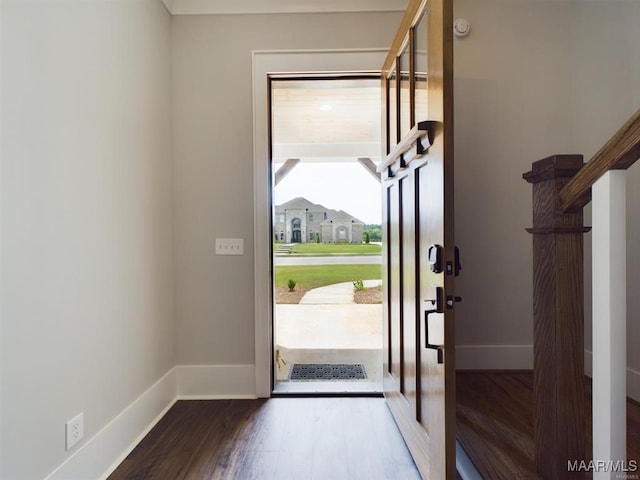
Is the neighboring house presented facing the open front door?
yes

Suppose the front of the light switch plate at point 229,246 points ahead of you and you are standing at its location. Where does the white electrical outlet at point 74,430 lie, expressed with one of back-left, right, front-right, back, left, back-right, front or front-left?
front-right

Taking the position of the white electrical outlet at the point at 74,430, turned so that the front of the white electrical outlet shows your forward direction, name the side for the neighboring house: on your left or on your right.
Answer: on your left

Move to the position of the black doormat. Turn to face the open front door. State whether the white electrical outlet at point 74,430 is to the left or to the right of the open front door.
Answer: right

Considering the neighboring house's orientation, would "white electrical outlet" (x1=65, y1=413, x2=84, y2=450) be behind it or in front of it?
in front

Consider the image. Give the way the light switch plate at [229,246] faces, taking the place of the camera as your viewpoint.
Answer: facing the viewer

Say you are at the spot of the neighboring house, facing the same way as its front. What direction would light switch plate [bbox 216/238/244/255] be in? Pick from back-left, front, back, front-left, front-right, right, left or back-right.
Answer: front

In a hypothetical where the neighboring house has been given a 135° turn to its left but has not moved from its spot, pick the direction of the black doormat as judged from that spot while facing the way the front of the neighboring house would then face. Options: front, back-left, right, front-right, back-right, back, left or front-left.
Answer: back-right

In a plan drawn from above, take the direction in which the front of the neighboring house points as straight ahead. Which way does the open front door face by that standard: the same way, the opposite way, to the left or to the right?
to the right

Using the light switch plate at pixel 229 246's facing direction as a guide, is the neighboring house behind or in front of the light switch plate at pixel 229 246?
behind

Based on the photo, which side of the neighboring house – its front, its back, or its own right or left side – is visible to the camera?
front

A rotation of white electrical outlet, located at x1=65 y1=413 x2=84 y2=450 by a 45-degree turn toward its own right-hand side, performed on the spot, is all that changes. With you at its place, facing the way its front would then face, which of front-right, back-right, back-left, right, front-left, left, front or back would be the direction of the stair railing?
front-left

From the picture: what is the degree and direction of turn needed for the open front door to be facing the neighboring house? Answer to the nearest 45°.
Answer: approximately 45° to its right
